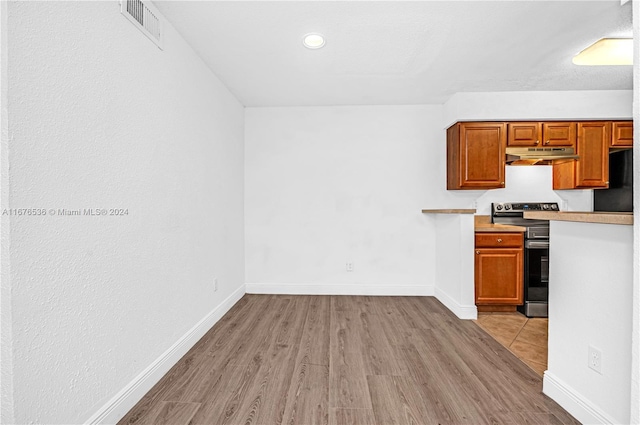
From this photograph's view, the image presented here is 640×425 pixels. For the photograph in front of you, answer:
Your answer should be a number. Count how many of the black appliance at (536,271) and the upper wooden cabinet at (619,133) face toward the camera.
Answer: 2

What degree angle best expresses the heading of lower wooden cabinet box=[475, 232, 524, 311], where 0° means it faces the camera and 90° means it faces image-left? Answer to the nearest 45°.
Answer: approximately 0°

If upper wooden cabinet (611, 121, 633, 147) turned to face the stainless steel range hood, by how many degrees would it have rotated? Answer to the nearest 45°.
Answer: approximately 45° to its right

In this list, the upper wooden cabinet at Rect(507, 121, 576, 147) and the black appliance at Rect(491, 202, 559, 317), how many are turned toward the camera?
2

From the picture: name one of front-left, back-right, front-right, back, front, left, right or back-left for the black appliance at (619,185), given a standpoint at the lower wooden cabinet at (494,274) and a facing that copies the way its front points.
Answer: back-left

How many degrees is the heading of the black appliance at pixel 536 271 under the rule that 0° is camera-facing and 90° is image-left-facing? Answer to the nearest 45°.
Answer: approximately 0°
